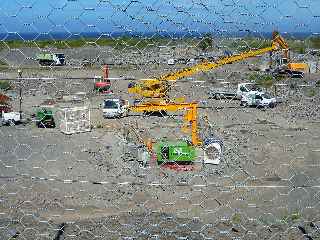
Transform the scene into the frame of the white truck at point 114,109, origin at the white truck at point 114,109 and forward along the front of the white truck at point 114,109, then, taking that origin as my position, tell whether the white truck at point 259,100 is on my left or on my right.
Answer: on my left

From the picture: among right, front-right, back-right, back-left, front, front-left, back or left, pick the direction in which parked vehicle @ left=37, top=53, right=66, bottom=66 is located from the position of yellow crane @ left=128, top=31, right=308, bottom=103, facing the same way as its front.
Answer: back

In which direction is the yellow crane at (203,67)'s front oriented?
to the viewer's right

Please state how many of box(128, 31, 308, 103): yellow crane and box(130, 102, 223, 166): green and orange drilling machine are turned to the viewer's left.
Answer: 1

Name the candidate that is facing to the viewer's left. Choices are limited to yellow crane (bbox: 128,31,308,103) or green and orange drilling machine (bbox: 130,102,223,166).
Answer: green and orange drilling machine (bbox: 130,102,223,166)

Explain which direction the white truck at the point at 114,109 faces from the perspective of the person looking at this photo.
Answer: facing the viewer and to the left of the viewer
